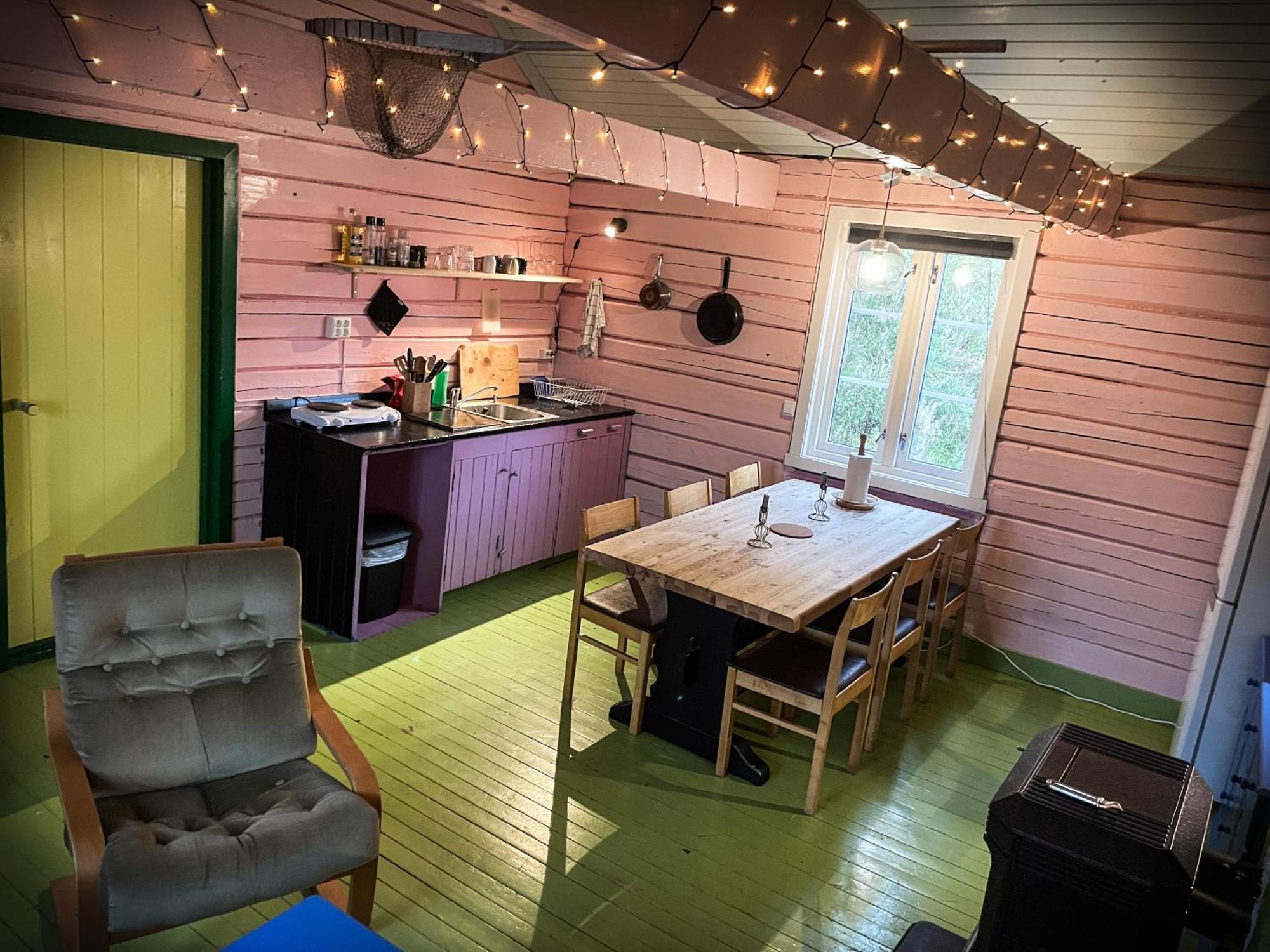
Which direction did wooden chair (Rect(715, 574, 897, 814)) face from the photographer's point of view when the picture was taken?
facing away from the viewer and to the left of the viewer

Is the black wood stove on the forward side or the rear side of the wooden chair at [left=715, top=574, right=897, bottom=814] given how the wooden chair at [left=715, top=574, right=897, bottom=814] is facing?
on the rear side

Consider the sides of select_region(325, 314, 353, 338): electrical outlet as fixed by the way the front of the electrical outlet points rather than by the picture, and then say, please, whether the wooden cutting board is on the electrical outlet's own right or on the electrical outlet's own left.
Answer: on the electrical outlet's own left

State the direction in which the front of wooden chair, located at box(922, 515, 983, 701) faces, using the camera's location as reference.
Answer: facing away from the viewer and to the left of the viewer

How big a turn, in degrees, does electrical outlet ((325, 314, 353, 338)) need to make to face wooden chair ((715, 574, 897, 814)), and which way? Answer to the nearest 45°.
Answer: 0° — it already faces it

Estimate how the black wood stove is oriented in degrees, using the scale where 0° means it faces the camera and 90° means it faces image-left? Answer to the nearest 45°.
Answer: approximately 90°
